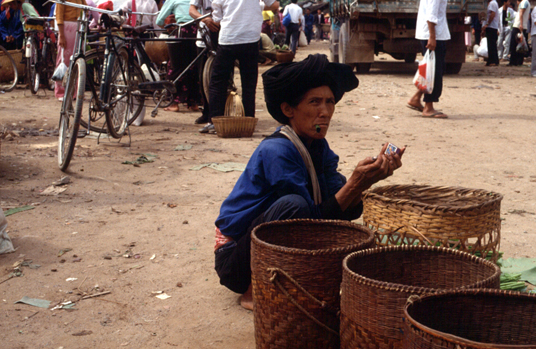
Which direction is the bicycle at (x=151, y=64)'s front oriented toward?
to the viewer's right

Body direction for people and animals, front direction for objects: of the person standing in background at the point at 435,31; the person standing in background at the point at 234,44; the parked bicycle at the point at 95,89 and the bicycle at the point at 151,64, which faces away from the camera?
the person standing in background at the point at 234,44

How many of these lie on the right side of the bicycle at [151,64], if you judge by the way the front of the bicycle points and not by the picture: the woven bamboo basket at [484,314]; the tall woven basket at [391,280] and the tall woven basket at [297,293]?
3

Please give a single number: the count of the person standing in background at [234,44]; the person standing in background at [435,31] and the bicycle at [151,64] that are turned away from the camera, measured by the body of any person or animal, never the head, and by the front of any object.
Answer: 1

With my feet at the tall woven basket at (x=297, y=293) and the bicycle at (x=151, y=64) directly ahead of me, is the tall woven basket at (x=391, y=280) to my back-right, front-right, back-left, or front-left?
back-right

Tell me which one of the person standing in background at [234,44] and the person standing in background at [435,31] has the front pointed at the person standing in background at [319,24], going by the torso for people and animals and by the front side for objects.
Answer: the person standing in background at [234,44]

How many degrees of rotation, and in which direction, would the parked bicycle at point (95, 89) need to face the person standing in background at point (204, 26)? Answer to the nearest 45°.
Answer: approximately 180°

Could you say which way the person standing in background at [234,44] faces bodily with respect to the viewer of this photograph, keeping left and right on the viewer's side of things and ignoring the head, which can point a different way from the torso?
facing away from the viewer

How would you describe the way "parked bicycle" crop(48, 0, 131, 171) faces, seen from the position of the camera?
facing the viewer and to the left of the viewer

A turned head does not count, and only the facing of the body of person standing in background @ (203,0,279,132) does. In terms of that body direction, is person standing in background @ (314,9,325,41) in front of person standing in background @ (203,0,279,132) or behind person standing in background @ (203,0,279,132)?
in front

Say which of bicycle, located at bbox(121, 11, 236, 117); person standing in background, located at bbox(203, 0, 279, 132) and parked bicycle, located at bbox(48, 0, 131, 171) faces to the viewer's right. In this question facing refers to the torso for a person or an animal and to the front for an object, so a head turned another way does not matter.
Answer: the bicycle

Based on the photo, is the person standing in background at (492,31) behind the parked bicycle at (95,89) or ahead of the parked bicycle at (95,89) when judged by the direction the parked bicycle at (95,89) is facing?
behind
